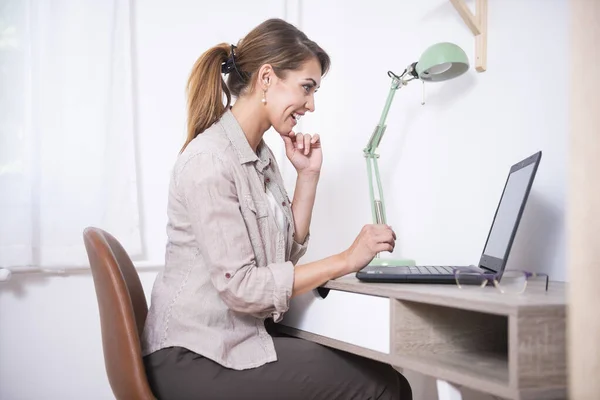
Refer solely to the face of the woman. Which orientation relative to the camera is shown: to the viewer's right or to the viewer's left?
to the viewer's right

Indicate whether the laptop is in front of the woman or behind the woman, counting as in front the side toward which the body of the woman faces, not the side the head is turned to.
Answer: in front

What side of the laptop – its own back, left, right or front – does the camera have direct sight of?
left

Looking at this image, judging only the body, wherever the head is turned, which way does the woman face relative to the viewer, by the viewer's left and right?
facing to the right of the viewer

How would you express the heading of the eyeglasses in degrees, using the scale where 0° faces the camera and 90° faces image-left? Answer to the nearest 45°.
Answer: approximately 45°

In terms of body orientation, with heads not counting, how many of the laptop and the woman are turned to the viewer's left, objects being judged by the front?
1
